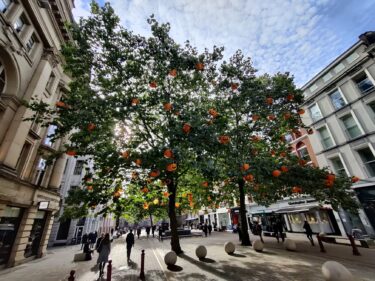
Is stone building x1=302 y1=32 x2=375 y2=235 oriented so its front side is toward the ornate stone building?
yes

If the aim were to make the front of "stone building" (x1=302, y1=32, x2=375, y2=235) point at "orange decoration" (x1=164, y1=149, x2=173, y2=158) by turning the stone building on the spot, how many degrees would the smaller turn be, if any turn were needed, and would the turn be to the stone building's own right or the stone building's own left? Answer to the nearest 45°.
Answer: approximately 45° to the stone building's own left

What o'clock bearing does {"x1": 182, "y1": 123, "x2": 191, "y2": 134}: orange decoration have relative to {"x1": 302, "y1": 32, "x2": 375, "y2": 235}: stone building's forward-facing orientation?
The orange decoration is roughly at 11 o'clock from the stone building.

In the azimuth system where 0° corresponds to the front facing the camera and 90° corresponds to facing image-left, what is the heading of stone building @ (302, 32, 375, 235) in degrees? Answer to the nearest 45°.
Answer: approximately 45°

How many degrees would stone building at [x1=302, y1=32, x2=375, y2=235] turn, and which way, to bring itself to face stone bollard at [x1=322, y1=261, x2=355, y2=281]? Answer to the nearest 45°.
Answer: approximately 45° to its left
